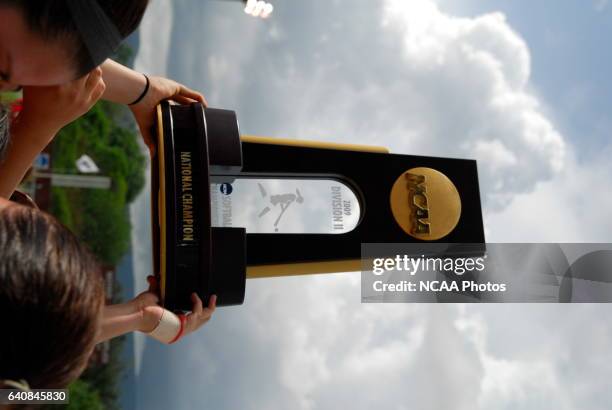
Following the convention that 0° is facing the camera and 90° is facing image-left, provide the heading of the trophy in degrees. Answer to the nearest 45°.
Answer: approximately 0°
